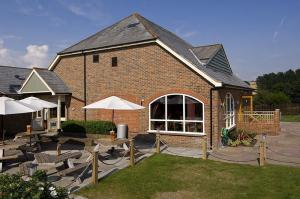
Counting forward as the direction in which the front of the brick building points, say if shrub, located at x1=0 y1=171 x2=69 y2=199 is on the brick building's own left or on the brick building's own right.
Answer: on the brick building's own right

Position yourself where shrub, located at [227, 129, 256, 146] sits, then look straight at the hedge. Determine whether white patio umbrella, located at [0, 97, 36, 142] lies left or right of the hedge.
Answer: left

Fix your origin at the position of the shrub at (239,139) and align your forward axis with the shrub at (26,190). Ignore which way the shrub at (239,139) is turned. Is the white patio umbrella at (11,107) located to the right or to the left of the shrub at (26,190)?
right
